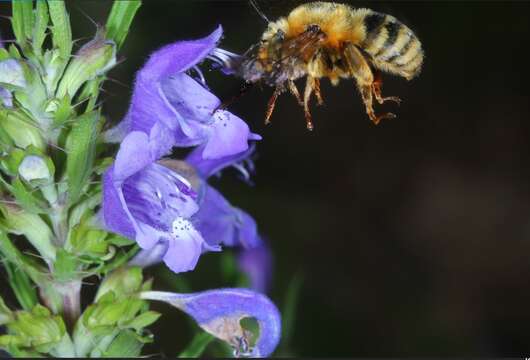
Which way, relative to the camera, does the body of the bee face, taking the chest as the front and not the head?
to the viewer's left

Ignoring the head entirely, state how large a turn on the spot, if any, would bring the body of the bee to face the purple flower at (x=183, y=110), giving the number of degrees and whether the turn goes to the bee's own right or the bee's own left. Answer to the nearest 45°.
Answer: approximately 45° to the bee's own left

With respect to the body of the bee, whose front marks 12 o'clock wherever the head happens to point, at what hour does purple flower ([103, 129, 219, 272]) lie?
The purple flower is roughly at 12 o'clock from the bee.
